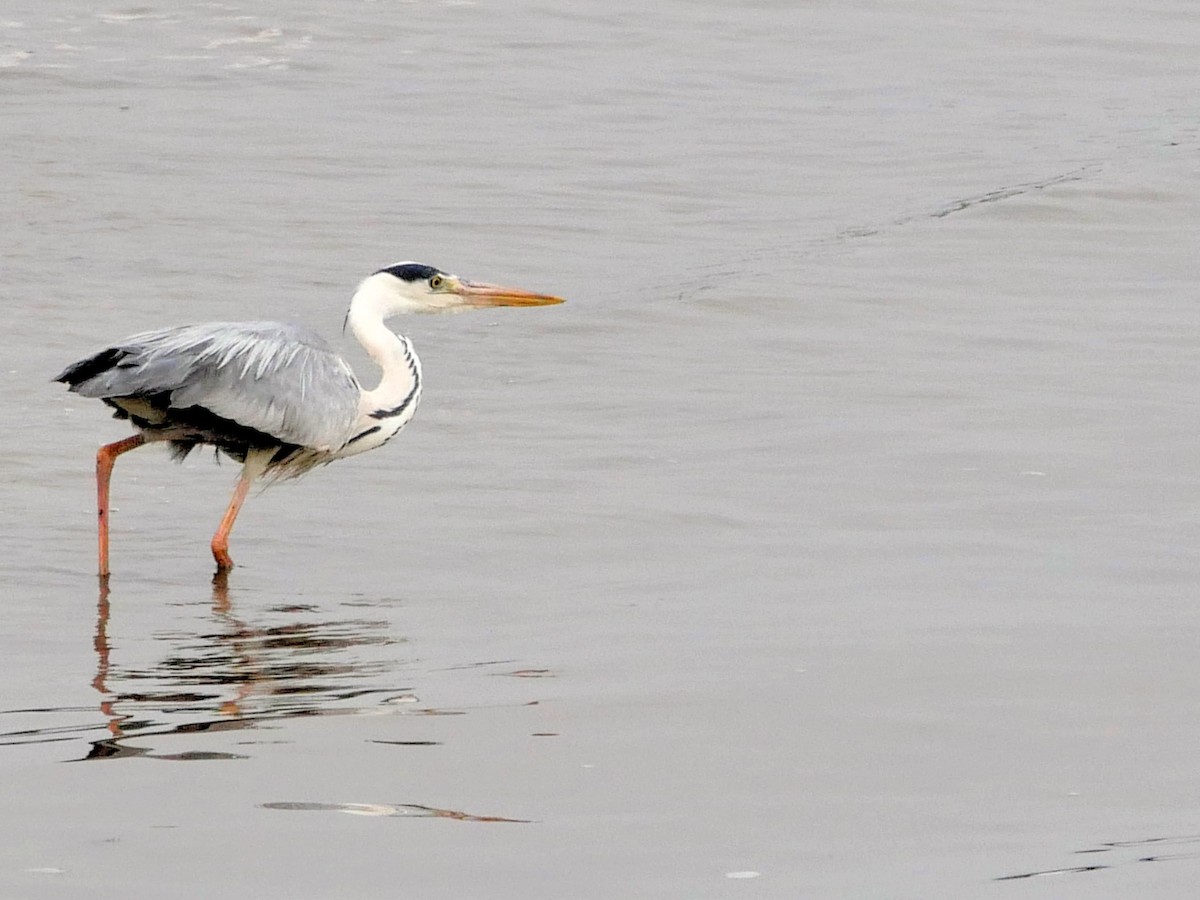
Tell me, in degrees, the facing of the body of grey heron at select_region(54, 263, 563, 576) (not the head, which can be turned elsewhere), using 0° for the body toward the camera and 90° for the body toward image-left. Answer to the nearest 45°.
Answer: approximately 270°
